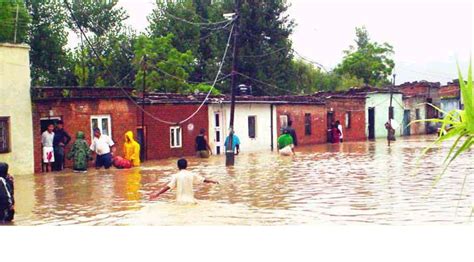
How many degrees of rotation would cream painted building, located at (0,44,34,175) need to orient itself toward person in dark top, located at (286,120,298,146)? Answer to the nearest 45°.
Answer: approximately 90° to its left

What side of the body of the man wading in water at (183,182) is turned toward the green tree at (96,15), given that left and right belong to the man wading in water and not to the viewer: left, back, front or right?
front

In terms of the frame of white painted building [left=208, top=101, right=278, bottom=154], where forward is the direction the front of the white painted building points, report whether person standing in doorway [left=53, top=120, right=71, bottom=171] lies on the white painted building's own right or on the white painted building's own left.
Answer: on the white painted building's own right

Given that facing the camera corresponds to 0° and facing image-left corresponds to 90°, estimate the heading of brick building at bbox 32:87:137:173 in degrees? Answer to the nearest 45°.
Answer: approximately 0°

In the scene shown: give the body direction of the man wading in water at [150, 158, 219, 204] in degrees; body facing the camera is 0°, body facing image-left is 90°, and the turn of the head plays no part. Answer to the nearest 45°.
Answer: approximately 180°

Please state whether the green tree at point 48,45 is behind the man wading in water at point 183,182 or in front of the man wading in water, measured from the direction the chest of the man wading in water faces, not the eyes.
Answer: in front

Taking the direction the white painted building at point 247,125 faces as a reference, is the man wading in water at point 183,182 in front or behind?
in front

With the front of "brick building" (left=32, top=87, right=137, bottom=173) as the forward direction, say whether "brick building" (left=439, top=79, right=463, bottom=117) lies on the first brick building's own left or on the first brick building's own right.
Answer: on the first brick building's own left
